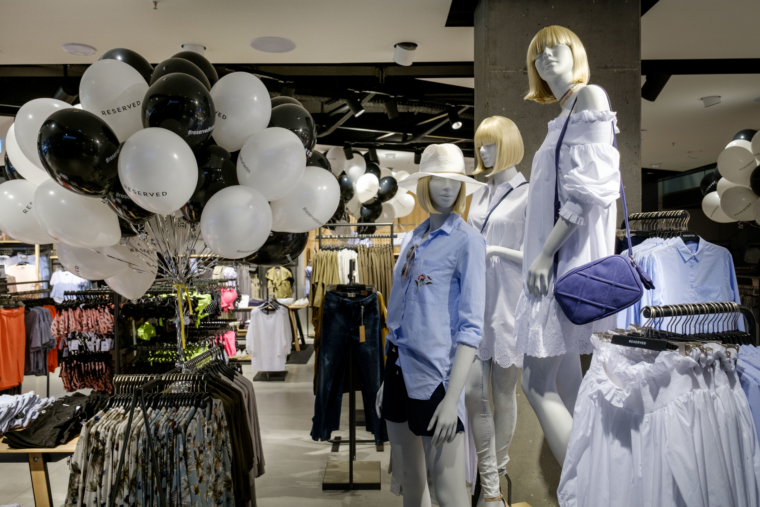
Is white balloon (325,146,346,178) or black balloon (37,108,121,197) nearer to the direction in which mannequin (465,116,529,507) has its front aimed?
the black balloon

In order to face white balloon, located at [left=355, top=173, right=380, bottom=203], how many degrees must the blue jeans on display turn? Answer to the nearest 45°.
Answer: approximately 180°

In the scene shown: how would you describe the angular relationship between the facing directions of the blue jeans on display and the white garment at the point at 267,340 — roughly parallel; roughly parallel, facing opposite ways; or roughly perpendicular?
roughly parallel

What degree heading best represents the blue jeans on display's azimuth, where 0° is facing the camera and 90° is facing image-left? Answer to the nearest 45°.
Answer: approximately 0°

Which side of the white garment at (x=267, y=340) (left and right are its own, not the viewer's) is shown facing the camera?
front

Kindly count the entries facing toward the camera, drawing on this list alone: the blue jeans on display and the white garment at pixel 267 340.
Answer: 2

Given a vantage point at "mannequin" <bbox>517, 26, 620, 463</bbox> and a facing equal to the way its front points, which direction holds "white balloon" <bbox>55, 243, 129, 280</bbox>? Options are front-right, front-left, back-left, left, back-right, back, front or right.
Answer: front-right

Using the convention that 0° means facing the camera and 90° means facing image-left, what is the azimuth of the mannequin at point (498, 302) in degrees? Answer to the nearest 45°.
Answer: approximately 45°

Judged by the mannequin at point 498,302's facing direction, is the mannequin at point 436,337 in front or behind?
in front

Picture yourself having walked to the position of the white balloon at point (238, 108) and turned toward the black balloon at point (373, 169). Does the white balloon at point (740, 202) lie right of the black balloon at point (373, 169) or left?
right

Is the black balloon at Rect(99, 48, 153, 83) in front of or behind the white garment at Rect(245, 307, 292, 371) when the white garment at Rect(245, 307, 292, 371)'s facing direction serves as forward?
in front

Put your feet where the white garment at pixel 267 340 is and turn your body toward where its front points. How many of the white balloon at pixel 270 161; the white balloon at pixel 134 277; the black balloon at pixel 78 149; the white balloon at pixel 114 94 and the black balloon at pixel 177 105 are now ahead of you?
5

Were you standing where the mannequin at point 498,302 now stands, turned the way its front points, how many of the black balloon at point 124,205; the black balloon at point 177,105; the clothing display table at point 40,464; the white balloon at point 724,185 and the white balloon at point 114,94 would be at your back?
1
